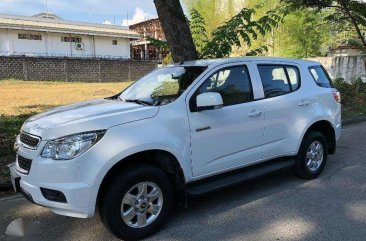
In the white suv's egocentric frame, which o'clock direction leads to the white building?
The white building is roughly at 4 o'clock from the white suv.

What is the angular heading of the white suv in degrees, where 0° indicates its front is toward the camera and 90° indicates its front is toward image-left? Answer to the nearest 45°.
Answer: approximately 45°
